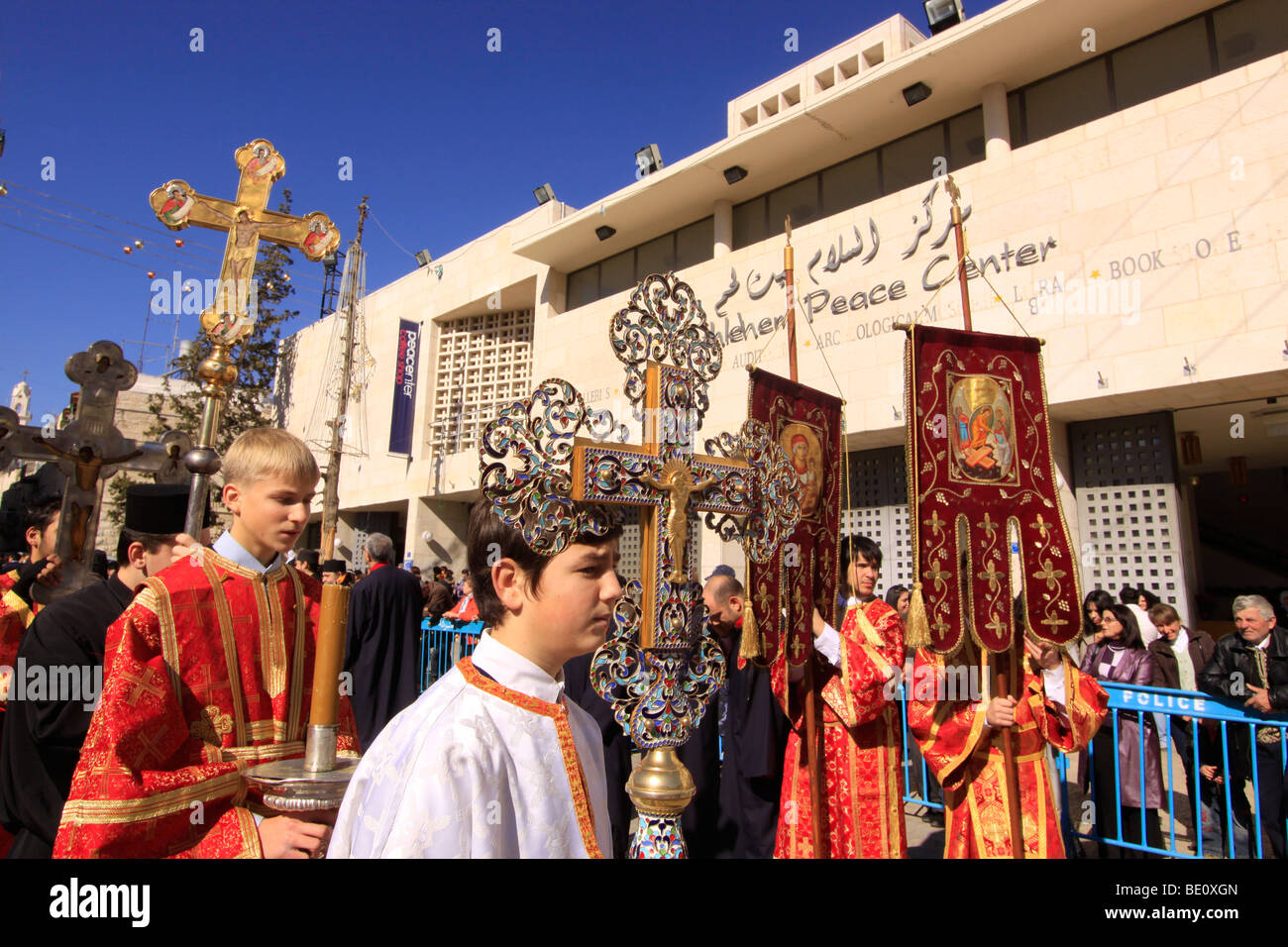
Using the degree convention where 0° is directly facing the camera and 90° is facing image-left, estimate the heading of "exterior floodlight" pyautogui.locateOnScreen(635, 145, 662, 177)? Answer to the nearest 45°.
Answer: approximately 45°

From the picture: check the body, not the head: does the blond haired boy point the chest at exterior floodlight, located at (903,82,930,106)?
no

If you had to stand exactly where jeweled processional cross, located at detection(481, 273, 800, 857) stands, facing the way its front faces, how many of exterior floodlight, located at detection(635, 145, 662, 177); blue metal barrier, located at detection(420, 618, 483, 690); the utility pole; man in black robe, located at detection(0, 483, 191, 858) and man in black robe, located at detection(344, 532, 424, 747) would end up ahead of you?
0

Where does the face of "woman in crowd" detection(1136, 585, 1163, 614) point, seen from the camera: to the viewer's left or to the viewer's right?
to the viewer's left

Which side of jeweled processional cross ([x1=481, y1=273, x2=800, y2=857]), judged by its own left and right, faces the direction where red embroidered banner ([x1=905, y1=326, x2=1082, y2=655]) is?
left

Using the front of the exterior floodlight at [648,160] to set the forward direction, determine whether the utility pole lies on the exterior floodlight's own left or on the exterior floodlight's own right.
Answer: on the exterior floodlight's own right

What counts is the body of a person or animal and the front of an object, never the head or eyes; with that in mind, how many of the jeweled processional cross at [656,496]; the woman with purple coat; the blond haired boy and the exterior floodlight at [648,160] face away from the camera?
0

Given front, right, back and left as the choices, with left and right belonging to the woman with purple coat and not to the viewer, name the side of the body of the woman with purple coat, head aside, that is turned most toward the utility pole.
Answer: right

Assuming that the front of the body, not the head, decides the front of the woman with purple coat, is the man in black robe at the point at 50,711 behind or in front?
in front

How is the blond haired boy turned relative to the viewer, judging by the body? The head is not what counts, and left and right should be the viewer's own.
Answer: facing the viewer and to the right of the viewer

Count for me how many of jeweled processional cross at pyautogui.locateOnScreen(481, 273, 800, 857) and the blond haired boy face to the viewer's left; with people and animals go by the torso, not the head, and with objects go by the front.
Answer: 0

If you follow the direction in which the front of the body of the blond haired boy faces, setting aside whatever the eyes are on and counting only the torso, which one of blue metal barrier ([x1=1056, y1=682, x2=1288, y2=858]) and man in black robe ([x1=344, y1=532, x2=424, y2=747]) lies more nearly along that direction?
the blue metal barrier

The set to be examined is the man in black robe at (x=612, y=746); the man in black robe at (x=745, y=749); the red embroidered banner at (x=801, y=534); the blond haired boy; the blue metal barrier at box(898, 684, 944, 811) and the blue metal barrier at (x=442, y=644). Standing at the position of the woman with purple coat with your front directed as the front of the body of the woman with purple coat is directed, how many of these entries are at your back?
0

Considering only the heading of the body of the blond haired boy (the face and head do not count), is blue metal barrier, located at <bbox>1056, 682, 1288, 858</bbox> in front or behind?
in front

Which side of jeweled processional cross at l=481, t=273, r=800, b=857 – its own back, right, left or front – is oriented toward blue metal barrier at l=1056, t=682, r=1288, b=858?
left

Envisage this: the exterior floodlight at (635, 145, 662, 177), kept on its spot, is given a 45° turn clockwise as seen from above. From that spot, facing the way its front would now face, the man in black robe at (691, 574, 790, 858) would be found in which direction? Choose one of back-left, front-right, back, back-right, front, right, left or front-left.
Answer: left

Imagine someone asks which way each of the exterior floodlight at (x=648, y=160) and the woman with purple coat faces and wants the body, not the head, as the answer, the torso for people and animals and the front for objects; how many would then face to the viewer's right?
0

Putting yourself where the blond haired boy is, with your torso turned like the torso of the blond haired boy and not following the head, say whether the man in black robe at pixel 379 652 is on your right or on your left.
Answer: on your left
